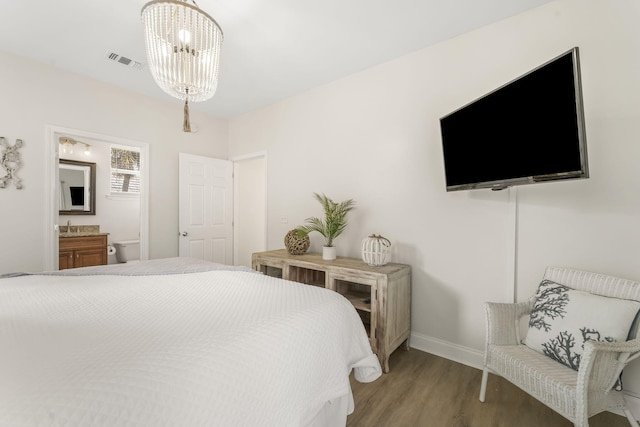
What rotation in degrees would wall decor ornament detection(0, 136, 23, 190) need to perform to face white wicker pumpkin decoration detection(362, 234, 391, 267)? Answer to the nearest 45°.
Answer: approximately 45° to its left

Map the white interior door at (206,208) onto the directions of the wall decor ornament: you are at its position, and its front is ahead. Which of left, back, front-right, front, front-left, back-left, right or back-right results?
left

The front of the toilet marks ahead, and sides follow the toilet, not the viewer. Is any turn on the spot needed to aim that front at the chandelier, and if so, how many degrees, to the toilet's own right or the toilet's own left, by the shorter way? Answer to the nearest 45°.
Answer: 0° — it already faces it

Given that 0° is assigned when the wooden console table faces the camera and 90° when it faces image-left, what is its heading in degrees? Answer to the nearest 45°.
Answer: approximately 45°

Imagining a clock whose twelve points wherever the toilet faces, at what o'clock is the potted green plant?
The potted green plant is roughly at 11 o'clock from the toilet.

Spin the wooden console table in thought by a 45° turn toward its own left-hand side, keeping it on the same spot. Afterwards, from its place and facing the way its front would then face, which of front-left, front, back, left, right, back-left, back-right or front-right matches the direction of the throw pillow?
front-left

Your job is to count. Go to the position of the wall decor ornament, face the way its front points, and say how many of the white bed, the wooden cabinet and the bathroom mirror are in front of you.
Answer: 1

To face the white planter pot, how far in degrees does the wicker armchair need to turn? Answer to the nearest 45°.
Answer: approximately 45° to its right

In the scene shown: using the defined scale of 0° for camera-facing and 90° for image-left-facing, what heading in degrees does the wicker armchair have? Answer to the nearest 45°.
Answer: approximately 45°

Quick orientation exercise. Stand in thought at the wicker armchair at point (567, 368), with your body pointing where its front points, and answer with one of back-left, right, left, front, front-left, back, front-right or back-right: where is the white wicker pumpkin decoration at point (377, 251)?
front-right
